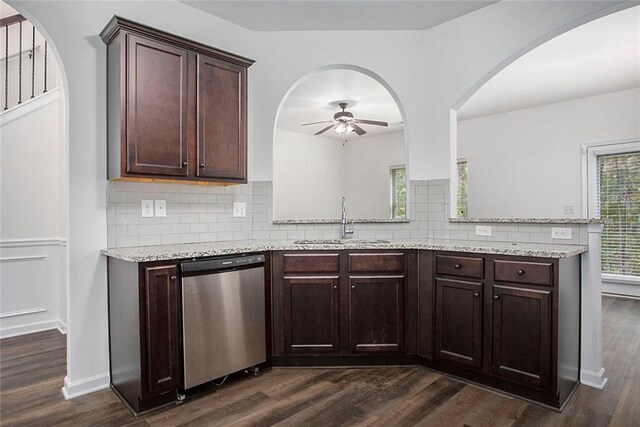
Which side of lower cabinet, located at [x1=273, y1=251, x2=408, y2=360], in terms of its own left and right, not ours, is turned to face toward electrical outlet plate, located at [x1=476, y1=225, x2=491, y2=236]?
left

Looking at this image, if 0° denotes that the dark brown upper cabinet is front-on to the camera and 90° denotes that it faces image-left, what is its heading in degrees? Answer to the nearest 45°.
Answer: approximately 315°

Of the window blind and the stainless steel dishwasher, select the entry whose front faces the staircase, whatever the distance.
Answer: the window blind

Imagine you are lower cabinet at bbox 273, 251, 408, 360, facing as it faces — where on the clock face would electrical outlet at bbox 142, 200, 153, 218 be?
The electrical outlet is roughly at 3 o'clock from the lower cabinet.

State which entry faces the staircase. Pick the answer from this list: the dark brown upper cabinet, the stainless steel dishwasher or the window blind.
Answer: the window blind

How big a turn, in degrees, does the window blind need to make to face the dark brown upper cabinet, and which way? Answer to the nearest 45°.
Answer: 0° — it already faces it

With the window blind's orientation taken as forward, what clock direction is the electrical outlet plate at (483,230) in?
The electrical outlet plate is roughly at 11 o'clock from the window blind.

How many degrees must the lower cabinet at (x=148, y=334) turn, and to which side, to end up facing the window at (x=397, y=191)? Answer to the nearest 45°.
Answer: approximately 90° to its left

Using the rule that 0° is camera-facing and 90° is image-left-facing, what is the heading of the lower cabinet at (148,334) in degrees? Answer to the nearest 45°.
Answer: approximately 315°
